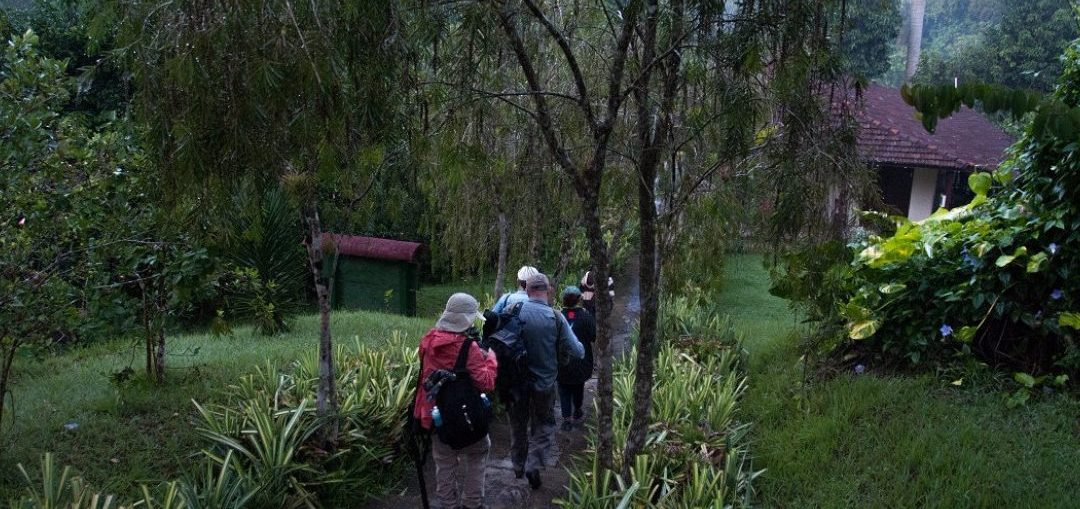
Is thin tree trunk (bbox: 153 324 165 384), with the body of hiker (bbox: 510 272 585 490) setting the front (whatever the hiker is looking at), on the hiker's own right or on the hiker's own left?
on the hiker's own left

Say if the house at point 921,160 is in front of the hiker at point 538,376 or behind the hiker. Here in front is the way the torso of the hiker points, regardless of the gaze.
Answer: in front

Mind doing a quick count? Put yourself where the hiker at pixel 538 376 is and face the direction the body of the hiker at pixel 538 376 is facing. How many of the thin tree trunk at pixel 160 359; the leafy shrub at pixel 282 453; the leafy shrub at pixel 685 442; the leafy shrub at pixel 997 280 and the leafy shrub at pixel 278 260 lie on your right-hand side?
2

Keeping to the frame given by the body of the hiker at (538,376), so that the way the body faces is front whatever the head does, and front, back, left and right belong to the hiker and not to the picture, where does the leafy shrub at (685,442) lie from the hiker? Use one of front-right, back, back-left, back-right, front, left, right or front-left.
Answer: right

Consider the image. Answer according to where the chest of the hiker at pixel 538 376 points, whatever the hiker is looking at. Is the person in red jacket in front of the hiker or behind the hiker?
behind

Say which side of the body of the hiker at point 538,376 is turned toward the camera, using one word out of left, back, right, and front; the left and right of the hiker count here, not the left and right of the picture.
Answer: back

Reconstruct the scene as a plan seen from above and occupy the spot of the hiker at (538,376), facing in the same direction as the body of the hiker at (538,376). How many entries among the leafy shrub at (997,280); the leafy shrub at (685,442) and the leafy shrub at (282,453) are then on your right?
2

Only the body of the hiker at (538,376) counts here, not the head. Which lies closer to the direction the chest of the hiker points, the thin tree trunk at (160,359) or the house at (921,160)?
the house

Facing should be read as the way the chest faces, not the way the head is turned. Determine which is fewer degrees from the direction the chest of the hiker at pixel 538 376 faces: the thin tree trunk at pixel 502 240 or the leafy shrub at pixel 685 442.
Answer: the thin tree trunk

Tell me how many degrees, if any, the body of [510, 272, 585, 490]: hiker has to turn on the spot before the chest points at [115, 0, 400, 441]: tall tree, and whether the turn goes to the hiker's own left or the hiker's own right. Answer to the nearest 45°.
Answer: approximately 45° to the hiker's own left
